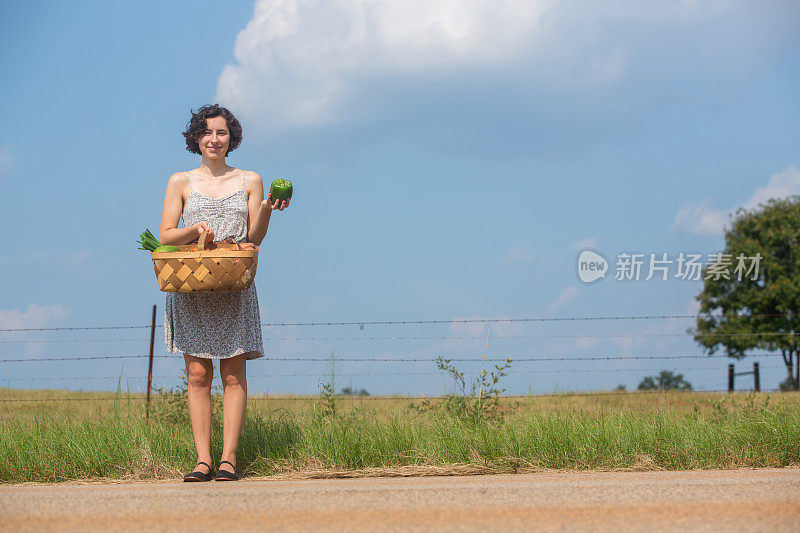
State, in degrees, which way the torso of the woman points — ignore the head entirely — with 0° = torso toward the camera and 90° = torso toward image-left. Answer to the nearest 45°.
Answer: approximately 0°

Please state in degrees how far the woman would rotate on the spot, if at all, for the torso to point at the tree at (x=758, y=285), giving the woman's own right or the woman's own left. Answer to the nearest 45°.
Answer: approximately 135° to the woman's own left

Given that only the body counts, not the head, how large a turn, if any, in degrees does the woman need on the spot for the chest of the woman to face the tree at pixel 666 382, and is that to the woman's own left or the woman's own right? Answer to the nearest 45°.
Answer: approximately 135° to the woman's own left
